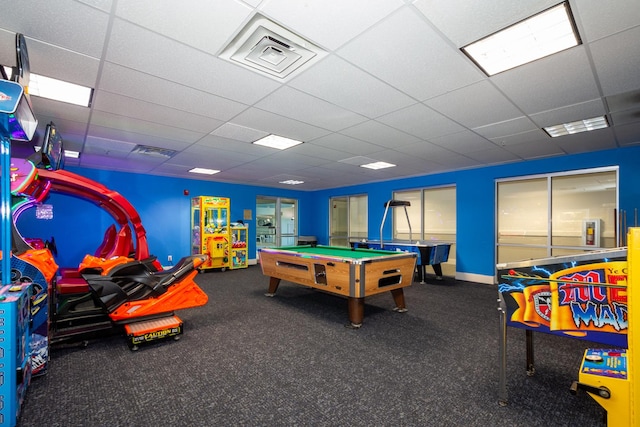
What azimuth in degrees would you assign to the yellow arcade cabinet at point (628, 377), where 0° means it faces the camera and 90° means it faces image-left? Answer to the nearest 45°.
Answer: approximately 90°

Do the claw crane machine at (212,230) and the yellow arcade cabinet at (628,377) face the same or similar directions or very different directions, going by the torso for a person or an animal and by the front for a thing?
very different directions

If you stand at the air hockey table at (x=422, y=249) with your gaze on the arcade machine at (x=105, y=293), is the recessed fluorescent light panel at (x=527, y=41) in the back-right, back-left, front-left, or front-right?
front-left

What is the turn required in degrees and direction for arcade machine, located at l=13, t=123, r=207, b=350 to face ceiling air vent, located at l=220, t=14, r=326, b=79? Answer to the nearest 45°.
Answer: approximately 90° to its right

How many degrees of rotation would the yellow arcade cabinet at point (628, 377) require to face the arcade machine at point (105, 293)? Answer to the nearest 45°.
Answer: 0° — it already faces it

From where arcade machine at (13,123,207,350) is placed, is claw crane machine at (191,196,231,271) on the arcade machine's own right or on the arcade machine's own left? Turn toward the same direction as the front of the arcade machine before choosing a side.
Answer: on the arcade machine's own left

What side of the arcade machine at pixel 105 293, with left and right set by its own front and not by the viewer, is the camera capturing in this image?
right

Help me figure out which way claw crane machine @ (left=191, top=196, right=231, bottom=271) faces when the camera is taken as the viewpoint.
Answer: facing the viewer and to the right of the viewer

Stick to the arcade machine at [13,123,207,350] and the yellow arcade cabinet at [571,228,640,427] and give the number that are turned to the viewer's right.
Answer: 1

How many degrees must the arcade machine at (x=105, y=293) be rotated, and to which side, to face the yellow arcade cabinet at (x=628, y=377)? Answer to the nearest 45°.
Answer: approximately 45° to its right
